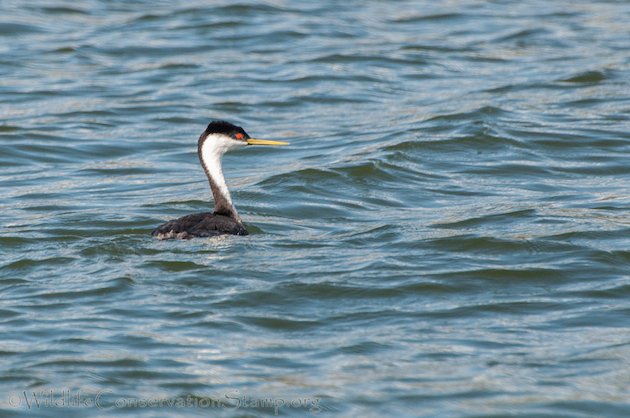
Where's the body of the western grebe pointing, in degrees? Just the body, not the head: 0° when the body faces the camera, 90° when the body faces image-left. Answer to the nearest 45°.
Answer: approximately 270°
